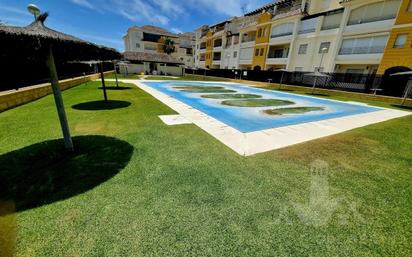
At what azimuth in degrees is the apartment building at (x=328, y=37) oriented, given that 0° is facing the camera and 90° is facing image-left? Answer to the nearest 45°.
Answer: approximately 45°

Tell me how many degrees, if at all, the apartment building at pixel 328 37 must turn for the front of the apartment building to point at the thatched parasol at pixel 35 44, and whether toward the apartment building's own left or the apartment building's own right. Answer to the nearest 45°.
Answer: approximately 45° to the apartment building's own left

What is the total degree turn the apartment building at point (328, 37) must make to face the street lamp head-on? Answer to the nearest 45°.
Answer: approximately 45° to its left
